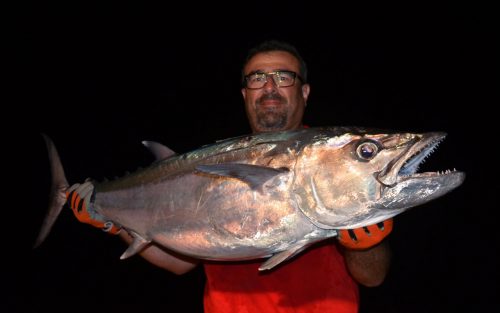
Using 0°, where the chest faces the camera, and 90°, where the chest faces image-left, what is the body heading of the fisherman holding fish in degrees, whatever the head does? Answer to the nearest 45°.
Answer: approximately 0°
